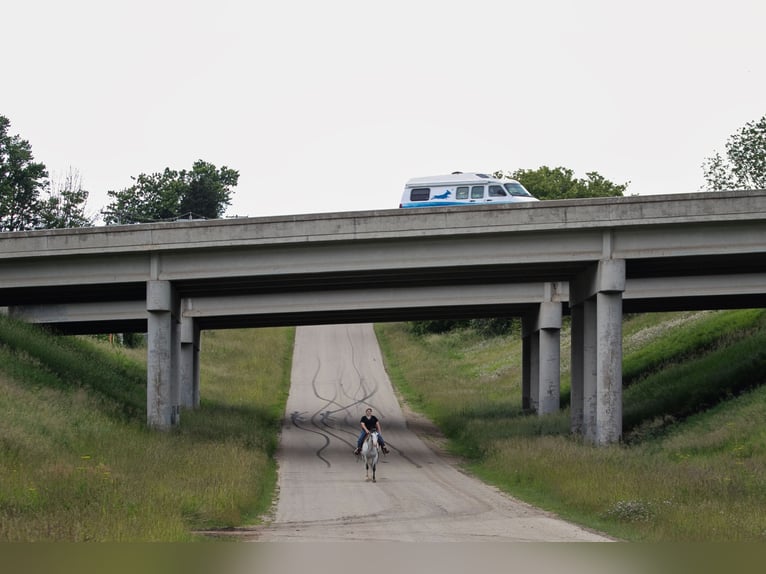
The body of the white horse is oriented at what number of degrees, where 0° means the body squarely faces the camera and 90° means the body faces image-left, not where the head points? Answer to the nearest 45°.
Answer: approximately 0°

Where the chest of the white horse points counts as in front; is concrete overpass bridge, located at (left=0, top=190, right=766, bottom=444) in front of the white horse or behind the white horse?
behind

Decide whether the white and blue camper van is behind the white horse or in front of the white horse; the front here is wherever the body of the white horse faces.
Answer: behind
